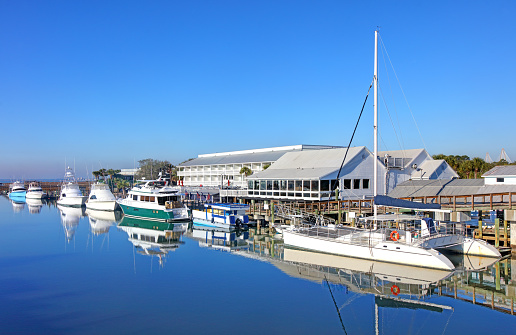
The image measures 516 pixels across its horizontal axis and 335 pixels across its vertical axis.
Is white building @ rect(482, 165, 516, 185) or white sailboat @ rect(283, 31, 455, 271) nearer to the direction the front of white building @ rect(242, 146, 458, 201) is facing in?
the white sailboat

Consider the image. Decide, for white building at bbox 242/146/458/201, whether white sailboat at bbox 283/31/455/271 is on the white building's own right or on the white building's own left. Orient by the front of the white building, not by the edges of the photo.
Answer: on the white building's own left

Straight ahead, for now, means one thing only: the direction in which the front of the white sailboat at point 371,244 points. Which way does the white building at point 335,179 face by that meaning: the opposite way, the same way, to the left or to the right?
to the left

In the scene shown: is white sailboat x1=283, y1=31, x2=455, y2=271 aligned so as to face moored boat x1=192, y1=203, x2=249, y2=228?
yes

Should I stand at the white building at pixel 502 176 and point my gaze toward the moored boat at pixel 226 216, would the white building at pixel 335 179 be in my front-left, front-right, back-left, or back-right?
front-right

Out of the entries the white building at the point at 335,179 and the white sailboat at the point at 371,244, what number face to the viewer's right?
0

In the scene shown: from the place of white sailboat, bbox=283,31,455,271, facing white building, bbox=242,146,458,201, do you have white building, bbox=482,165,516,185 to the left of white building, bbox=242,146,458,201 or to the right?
right

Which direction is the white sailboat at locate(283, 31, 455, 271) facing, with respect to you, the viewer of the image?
facing away from the viewer and to the left of the viewer

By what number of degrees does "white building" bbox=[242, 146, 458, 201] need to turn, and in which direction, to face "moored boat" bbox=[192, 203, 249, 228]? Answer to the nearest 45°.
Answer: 0° — it already faces it

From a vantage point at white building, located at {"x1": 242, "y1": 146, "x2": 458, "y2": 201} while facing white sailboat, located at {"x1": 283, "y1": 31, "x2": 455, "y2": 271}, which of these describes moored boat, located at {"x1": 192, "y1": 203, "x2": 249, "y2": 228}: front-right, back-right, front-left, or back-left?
front-right

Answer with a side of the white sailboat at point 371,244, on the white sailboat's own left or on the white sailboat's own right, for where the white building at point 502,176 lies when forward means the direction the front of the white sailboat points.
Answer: on the white sailboat's own right

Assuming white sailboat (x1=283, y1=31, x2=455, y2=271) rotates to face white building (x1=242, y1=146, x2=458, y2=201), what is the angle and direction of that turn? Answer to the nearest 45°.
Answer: approximately 45° to its right
